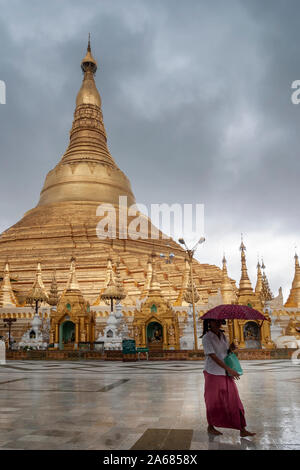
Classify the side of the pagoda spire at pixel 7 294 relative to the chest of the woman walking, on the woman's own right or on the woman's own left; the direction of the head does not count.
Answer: on the woman's own left

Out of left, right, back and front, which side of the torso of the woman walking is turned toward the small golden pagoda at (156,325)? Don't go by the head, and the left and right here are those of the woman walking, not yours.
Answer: left

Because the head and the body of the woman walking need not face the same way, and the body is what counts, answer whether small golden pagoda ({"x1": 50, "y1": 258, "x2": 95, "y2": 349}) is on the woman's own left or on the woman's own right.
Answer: on the woman's own left

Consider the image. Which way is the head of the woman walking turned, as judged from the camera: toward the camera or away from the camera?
toward the camera

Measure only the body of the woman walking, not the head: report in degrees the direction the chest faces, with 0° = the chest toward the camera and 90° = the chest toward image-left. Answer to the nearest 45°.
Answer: approximately 270°

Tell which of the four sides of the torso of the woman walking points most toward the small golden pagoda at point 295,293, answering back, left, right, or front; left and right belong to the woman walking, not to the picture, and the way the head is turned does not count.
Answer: left
